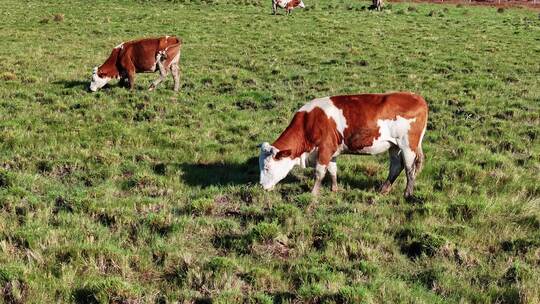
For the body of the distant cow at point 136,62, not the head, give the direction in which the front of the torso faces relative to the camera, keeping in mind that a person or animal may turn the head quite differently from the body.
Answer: to the viewer's left

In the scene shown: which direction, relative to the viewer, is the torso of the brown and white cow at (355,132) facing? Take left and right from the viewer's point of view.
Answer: facing to the left of the viewer

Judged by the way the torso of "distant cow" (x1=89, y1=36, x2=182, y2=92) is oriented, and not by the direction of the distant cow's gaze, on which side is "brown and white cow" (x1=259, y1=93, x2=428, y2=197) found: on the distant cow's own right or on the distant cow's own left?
on the distant cow's own left

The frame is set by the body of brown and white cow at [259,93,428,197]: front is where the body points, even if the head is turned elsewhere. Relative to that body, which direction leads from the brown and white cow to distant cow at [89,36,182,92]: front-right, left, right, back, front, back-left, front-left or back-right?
front-right

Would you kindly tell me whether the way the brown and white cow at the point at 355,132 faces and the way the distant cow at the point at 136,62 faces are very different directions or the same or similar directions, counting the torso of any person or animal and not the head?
same or similar directions

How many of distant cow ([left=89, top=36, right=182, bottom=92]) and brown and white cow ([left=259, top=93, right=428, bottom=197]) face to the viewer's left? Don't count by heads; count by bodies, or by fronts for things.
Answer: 2
